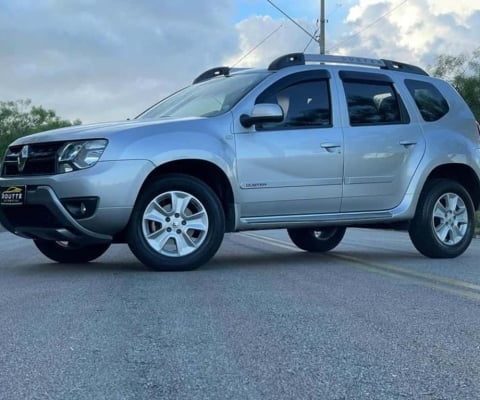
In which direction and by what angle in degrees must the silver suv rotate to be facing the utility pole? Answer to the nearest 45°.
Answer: approximately 135° to its right

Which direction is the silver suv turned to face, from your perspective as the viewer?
facing the viewer and to the left of the viewer
